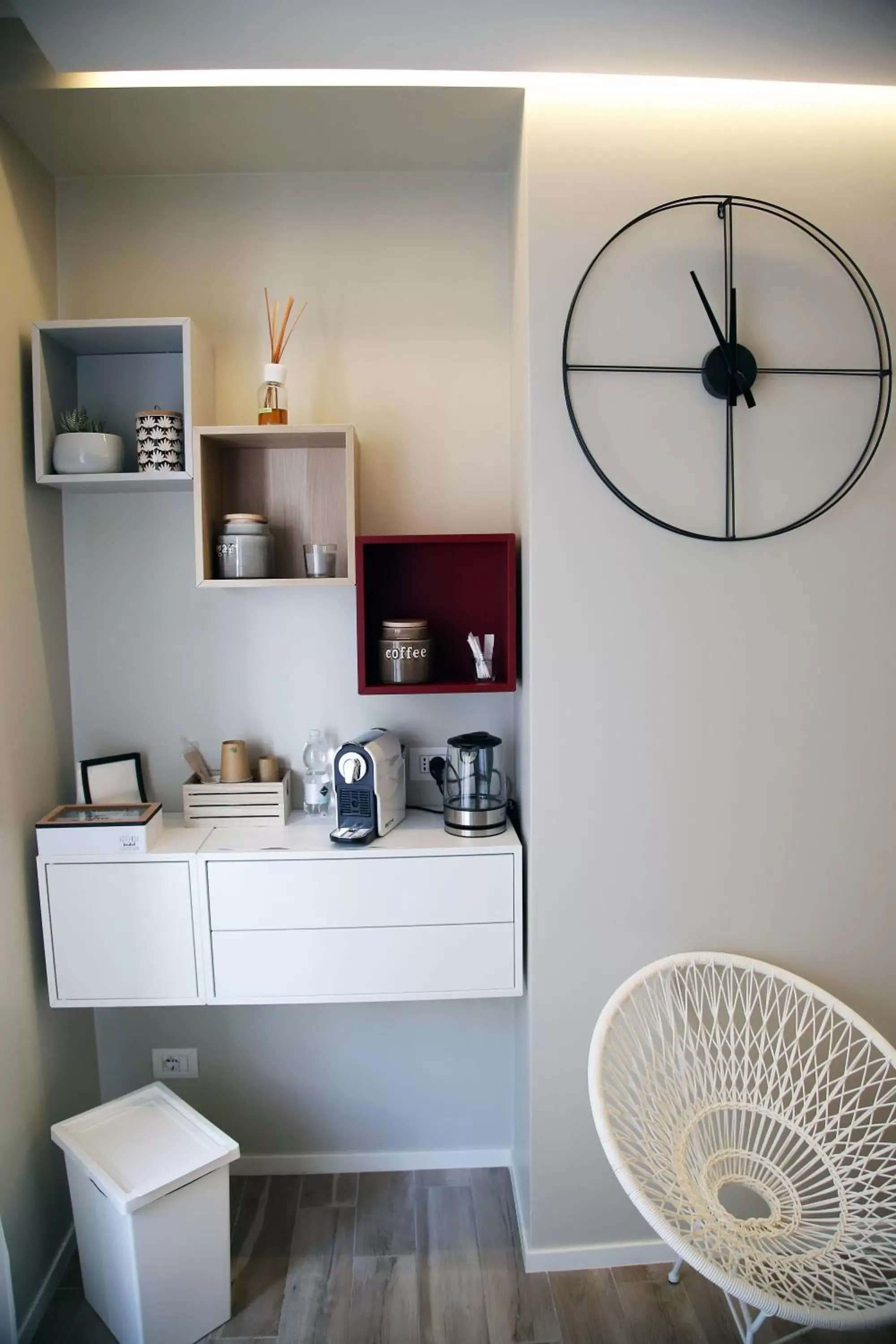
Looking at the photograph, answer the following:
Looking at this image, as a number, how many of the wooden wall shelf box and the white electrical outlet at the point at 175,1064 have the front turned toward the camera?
2

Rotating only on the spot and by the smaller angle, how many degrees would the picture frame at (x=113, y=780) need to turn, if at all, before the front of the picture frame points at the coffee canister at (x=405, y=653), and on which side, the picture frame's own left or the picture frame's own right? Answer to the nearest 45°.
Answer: approximately 45° to the picture frame's own left
